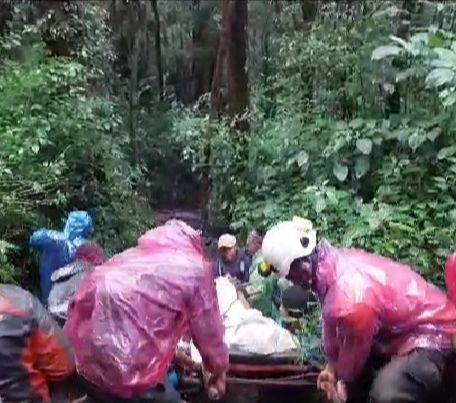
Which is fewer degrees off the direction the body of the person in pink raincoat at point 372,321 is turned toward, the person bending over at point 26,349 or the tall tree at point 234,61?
the person bending over

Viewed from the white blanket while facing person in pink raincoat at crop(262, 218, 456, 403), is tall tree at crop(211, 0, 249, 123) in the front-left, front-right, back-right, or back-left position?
back-left

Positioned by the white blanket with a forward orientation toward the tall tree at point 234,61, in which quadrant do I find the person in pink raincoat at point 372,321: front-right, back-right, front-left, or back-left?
back-right

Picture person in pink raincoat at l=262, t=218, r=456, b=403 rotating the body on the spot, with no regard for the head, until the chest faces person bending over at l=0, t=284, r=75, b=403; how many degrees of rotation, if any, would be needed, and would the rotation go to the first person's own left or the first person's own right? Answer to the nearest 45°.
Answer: approximately 45° to the first person's own left

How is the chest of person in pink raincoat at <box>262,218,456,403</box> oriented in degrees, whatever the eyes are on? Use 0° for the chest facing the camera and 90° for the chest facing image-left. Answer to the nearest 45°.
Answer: approximately 90°

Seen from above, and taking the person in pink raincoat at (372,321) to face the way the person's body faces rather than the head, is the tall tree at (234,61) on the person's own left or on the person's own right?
on the person's own right
